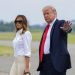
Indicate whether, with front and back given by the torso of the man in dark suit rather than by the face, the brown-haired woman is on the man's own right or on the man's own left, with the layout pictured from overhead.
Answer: on the man's own right

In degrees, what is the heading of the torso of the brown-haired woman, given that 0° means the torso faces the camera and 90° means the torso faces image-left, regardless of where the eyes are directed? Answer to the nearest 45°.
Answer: approximately 45°

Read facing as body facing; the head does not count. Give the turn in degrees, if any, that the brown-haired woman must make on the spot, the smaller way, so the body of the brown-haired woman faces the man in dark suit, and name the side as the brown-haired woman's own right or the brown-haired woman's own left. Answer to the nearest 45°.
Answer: approximately 90° to the brown-haired woman's own left

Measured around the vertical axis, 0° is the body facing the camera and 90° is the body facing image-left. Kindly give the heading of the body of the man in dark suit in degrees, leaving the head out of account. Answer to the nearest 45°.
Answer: approximately 45°
